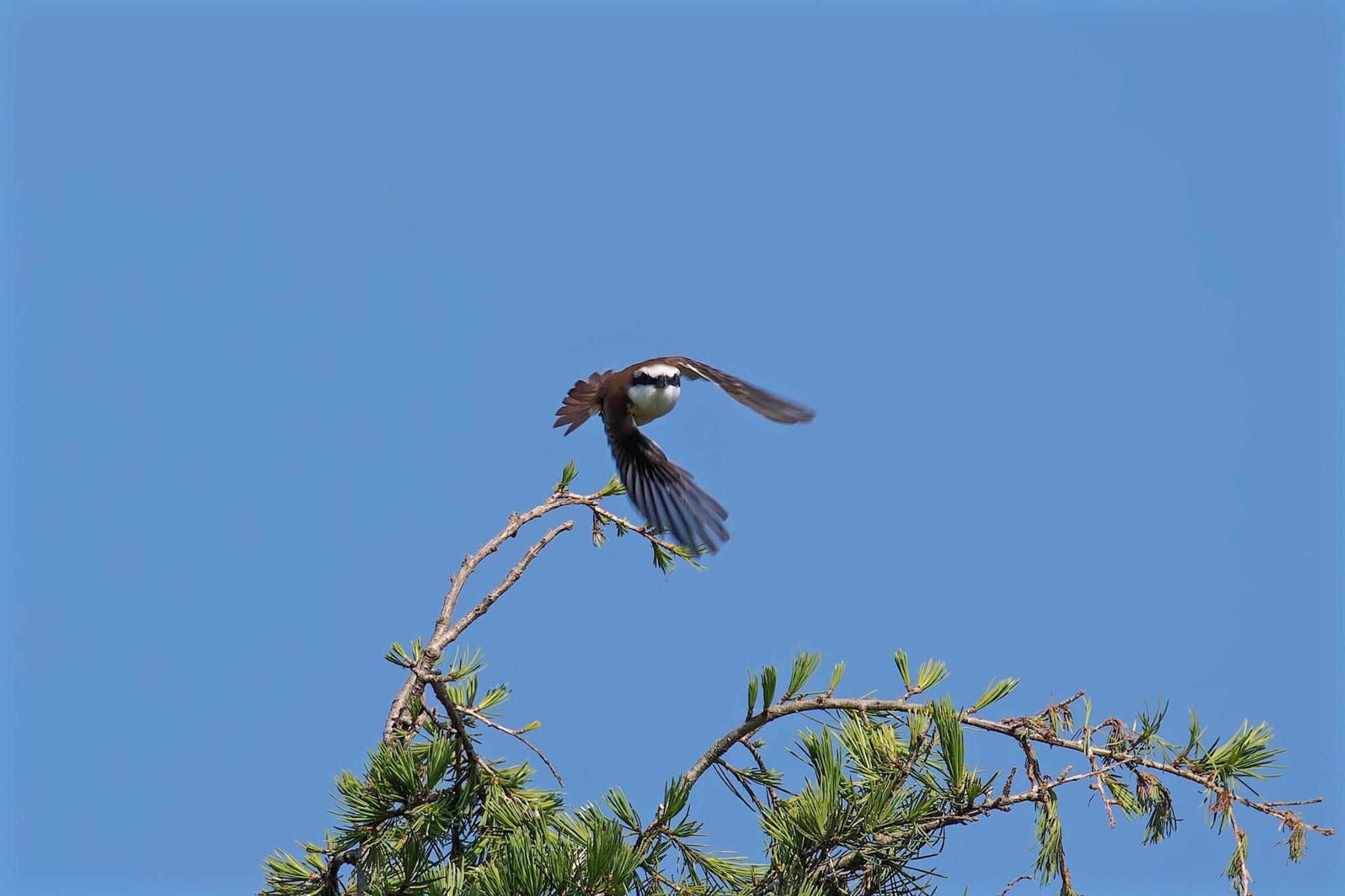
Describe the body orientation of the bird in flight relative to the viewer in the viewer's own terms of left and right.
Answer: facing the viewer and to the right of the viewer
